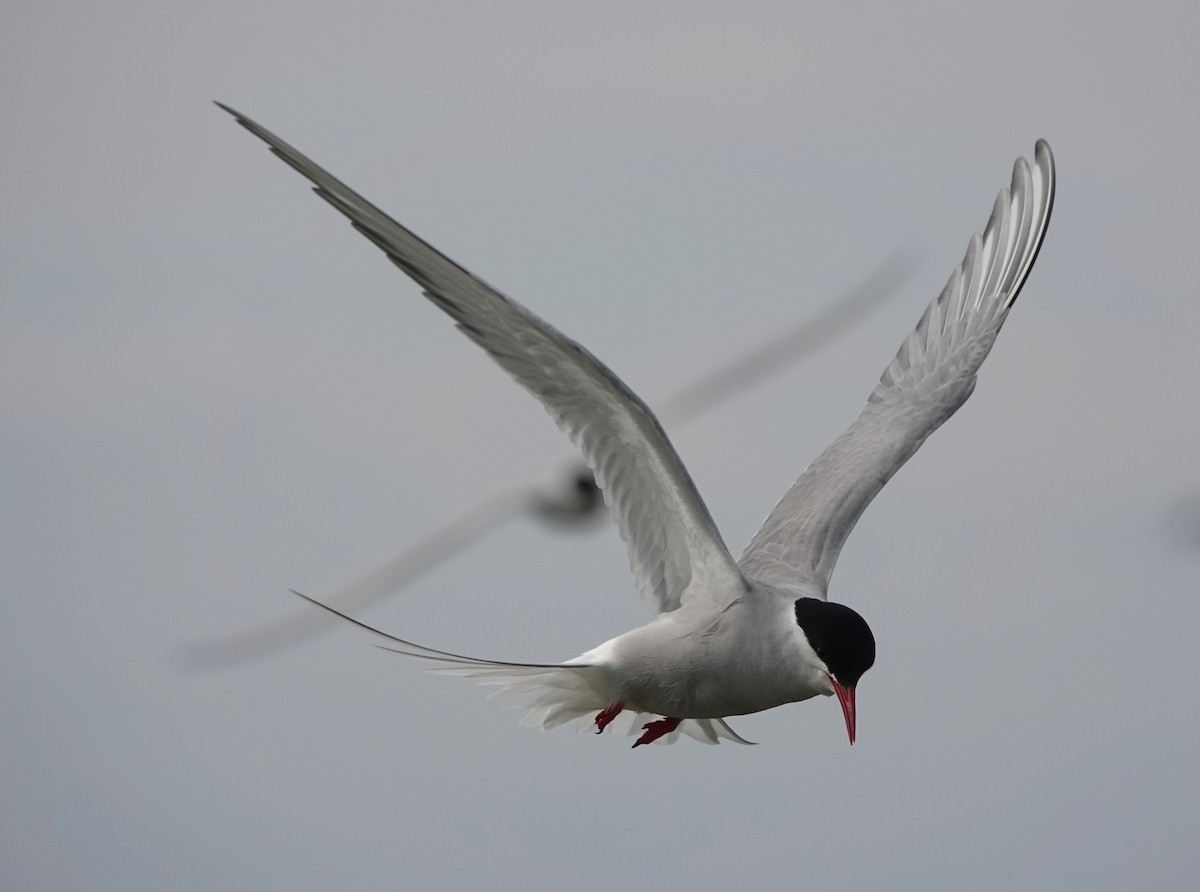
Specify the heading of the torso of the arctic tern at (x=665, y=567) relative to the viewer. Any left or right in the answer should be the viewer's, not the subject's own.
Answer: facing the viewer and to the right of the viewer
